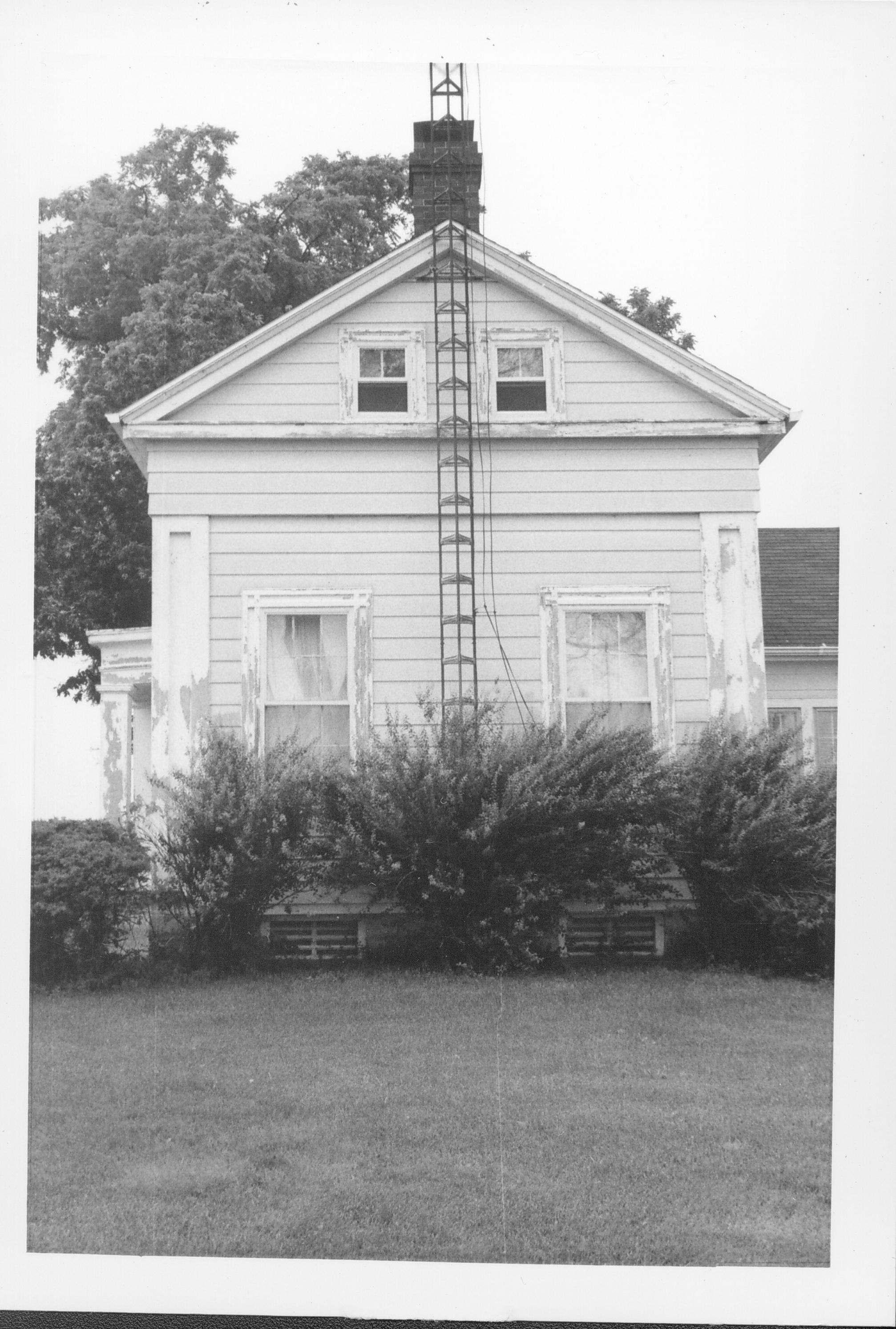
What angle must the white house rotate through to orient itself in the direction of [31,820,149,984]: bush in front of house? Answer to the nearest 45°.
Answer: approximately 45° to its right
